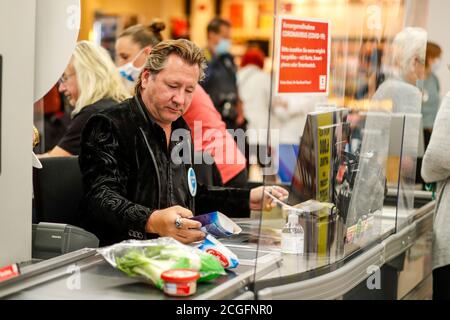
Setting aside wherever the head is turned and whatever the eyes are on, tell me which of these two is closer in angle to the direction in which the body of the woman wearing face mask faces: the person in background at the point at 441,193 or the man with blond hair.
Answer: the man with blond hair

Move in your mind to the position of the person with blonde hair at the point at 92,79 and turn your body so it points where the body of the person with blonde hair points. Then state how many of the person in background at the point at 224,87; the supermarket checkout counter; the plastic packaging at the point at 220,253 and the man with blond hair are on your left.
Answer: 3

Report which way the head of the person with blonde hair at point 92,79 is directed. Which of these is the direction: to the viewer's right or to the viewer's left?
to the viewer's left

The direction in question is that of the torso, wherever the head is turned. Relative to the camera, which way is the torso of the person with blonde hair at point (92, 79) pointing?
to the viewer's left

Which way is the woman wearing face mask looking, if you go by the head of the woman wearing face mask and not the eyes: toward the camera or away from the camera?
toward the camera

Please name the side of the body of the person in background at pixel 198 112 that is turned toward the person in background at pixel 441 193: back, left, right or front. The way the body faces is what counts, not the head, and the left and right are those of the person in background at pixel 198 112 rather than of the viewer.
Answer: left

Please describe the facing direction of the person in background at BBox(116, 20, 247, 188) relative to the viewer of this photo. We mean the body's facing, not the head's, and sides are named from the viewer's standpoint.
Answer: facing the viewer and to the left of the viewer

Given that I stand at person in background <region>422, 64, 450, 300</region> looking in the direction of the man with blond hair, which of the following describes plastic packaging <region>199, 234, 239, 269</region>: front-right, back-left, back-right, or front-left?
front-left

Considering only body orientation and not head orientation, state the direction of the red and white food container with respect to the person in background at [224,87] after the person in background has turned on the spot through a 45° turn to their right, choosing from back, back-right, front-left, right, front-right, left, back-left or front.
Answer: front
